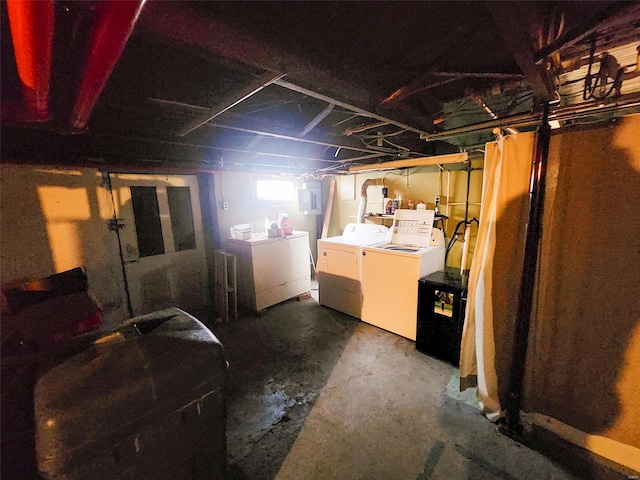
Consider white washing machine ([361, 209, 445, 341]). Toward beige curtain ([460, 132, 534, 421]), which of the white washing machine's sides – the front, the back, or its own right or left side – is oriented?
left

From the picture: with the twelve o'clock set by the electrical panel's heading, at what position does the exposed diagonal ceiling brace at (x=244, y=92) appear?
The exposed diagonal ceiling brace is roughly at 12 o'clock from the electrical panel.

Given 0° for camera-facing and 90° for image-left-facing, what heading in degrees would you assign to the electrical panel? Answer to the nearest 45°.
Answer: approximately 0°

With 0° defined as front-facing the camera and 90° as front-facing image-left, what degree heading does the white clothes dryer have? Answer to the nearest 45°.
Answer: approximately 45°

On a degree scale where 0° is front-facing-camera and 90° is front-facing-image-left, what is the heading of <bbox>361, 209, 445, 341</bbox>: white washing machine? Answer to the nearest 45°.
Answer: approximately 45°

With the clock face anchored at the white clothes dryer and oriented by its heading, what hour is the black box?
The black box is roughly at 9 o'clock from the white clothes dryer.
